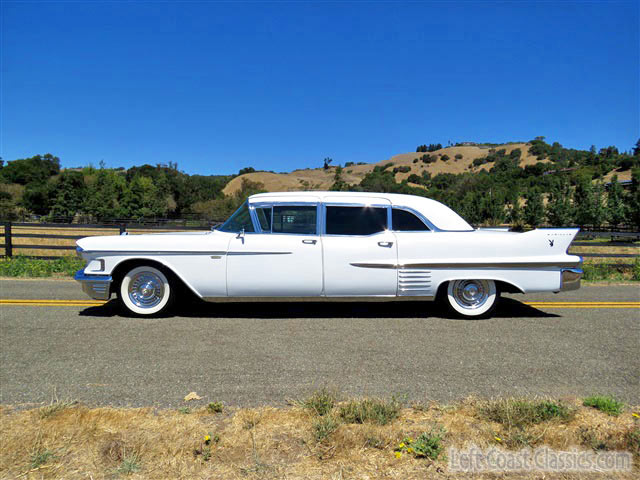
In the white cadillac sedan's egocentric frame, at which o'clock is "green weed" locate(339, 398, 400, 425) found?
The green weed is roughly at 9 o'clock from the white cadillac sedan.

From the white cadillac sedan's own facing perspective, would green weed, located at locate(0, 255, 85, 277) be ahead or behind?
ahead

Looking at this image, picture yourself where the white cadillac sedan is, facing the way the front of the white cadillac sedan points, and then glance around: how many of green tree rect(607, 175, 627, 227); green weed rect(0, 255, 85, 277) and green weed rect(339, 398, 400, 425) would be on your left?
1

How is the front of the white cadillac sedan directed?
to the viewer's left

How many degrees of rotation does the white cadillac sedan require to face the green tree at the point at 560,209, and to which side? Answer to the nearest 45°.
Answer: approximately 135° to its right

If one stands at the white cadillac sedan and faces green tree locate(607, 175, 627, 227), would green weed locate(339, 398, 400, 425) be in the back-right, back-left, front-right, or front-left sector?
back-right

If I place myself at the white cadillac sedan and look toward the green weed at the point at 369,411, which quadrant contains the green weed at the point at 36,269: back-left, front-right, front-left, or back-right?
back-right
